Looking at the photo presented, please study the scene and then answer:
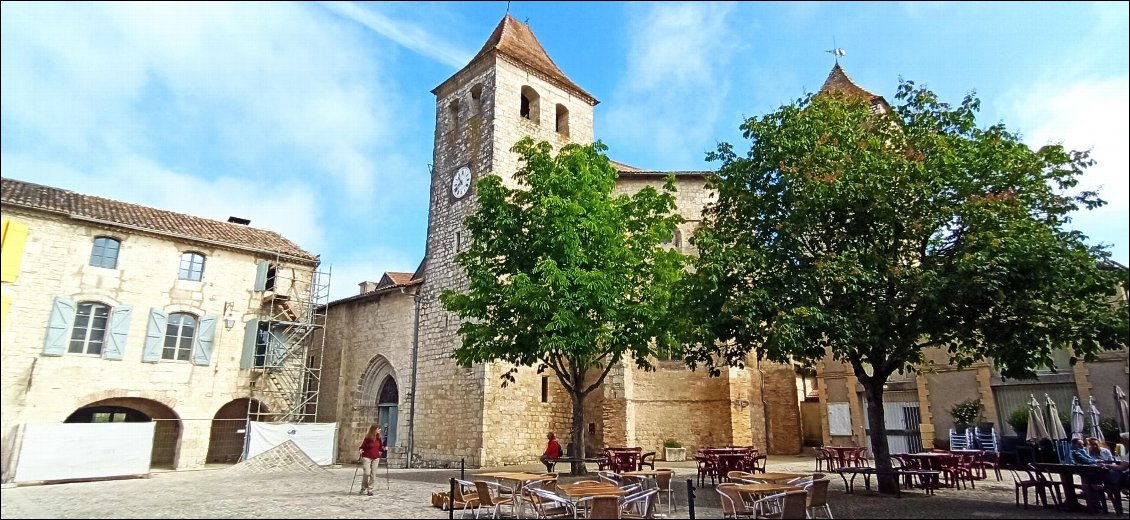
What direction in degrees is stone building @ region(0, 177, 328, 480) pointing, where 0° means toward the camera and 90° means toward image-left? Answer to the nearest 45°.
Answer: approximately 315°

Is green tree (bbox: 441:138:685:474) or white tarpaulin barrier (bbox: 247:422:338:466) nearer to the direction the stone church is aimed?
the white tarpaulin barrier

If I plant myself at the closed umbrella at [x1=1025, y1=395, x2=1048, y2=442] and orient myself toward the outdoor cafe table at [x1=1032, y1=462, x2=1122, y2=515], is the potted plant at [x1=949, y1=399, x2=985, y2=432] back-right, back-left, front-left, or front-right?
back-right

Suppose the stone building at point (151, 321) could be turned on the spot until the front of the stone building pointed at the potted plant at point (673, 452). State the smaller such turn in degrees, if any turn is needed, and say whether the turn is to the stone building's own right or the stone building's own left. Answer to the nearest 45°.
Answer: approximately 45° to the stone building's own left

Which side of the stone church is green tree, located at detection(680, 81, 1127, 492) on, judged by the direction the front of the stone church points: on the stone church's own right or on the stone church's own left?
on the stone church's own left

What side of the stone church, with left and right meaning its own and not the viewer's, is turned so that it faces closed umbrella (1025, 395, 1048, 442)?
left

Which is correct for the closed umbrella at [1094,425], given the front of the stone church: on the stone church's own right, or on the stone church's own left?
on the stone church's own left

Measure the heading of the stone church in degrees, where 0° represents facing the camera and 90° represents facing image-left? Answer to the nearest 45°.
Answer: approximately 45°
